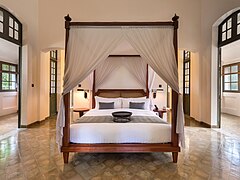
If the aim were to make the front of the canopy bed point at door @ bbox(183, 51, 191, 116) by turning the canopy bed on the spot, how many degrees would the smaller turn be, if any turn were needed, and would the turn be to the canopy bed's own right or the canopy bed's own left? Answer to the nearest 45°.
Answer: approximately 135° to the canopy bed's own left

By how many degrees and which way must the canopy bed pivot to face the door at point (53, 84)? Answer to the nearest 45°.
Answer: approximately 135° to its right

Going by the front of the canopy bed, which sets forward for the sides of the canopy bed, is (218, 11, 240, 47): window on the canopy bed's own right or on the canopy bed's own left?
on the canopy bed's own left

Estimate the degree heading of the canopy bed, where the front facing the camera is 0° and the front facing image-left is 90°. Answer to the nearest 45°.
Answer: approximately 0°
